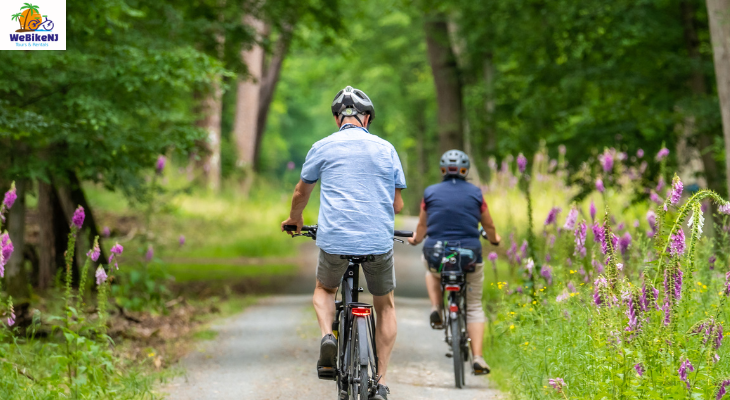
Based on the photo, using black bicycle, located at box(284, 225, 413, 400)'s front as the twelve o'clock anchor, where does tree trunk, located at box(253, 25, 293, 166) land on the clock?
The tree trunk is roughly at 12 o'clock from the black bicycle.

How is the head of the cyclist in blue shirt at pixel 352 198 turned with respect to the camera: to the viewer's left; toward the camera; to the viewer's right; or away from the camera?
away from the camera

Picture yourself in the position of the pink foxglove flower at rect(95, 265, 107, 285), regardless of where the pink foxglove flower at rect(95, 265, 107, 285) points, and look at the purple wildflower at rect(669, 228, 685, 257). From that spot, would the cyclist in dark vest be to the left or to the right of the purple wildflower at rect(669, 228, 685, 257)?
left

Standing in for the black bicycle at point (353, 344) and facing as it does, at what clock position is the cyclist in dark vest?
The cyclist in dark vest is roughly at 1 o'clock from the black bicycle.

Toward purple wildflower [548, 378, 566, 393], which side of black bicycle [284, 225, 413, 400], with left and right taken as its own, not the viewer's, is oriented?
right

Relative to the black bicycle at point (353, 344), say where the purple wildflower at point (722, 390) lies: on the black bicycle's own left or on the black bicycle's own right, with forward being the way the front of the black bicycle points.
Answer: on the black bicycle's own right

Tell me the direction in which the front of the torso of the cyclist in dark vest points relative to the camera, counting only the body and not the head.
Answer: away from the camera

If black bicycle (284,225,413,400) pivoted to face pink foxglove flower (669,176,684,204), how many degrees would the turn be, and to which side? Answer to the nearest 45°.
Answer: approximately 90° to its right

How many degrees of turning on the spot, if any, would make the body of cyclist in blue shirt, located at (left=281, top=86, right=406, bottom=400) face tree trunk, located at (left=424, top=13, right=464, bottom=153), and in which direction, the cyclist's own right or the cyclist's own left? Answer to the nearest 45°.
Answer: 0° — they already face it

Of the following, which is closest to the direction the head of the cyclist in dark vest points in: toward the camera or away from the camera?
away from the camera

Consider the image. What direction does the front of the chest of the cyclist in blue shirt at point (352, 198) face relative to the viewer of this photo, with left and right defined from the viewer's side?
facing away from the viewer

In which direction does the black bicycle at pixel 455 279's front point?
away from the camera

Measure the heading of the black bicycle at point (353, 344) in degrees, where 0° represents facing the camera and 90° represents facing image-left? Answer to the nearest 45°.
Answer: approximately 180°

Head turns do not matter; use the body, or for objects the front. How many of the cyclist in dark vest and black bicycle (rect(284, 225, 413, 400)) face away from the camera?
2

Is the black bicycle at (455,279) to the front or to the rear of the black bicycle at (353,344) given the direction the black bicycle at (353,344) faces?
to the front
